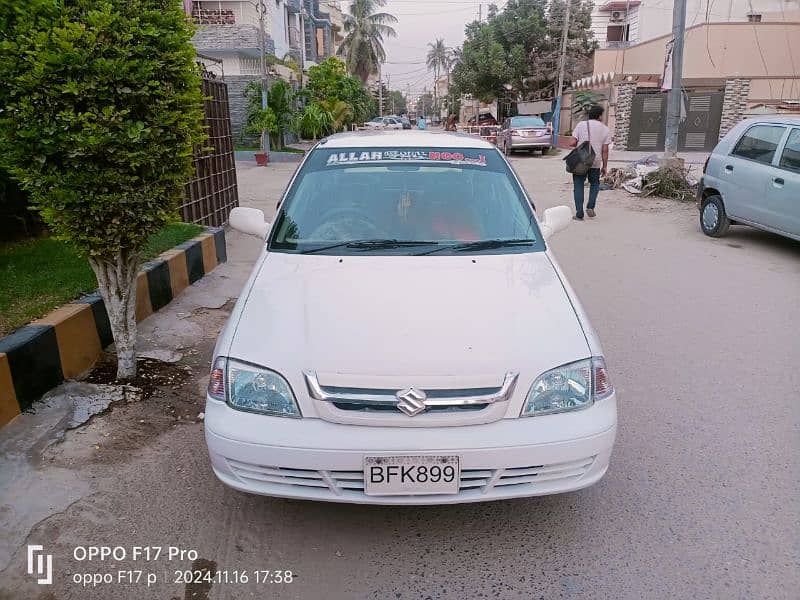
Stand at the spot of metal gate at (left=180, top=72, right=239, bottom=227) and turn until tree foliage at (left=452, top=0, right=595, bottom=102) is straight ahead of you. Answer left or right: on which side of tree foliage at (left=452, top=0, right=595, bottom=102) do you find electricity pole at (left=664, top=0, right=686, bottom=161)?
right

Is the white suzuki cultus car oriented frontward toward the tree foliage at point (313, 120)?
no

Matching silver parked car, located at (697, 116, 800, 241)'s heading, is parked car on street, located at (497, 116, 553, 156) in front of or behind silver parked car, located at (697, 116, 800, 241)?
behind

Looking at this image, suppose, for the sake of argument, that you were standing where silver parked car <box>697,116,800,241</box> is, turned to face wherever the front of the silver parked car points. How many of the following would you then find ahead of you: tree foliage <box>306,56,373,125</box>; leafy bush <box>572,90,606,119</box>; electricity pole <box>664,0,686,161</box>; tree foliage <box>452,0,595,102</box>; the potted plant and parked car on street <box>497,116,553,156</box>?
0

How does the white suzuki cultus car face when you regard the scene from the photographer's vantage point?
facing the viewer

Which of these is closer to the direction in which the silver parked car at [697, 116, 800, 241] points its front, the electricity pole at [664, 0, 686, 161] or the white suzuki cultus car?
the white suzuki cultus car

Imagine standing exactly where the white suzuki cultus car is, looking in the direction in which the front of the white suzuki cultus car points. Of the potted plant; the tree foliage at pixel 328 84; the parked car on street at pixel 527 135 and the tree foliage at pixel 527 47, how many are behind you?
4

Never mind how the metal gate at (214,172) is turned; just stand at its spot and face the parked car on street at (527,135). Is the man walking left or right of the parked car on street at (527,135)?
right

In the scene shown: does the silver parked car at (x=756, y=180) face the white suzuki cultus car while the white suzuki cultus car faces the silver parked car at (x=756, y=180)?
no

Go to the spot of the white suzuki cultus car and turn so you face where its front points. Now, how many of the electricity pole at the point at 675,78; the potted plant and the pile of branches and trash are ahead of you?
0
